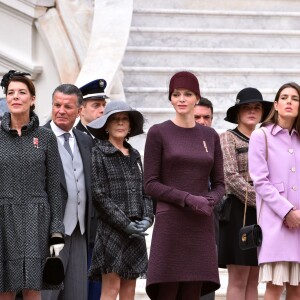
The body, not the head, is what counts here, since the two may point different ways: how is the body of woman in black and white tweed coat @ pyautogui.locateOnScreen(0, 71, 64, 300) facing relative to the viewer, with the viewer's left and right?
facing the viewer

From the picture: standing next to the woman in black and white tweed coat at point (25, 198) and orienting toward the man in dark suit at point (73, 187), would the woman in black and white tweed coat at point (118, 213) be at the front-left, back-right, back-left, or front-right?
front-right

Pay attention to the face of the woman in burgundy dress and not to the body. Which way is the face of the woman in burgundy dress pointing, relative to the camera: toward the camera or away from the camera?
toward the camera

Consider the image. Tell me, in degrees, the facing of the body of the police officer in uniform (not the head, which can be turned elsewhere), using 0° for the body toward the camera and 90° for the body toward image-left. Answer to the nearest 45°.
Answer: approximately 315°

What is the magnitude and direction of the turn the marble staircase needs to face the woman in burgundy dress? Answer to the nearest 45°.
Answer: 0° — it already faces them

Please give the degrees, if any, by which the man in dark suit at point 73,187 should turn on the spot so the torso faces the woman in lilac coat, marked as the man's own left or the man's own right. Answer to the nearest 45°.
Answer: approximately 90° to the man's own left

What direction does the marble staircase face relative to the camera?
toward the camera
